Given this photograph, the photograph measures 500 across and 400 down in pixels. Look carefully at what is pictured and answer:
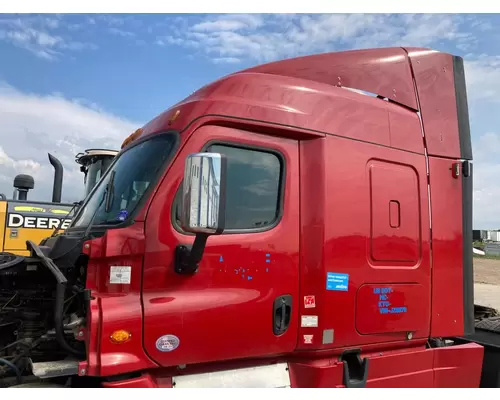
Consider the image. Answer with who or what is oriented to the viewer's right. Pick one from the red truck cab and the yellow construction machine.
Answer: the yellow construction machine

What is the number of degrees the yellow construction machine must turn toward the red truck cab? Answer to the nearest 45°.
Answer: approximately 90° to its right

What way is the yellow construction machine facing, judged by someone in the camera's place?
facing to the right of the viewer

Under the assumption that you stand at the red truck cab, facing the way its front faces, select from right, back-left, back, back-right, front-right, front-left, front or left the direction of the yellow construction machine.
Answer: front-right

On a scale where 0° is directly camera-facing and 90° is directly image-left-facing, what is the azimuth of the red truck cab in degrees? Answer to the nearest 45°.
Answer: approximately 90°
